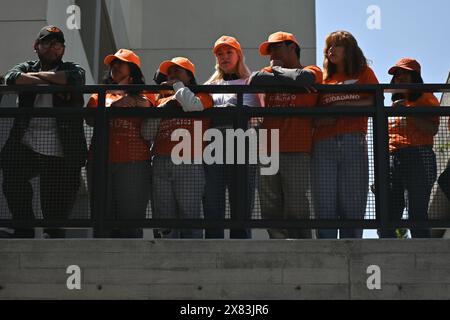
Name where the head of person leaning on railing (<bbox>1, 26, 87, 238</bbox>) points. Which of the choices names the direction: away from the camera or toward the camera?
toward the camera

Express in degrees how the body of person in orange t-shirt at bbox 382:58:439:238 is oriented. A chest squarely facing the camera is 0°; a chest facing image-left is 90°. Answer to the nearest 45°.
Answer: approximately 45°

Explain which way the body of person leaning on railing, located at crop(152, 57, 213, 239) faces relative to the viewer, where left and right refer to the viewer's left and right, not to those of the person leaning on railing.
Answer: facing the viewer and to the left of the viewer

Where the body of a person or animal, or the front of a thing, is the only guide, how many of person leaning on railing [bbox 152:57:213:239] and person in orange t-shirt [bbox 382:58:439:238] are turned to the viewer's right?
0

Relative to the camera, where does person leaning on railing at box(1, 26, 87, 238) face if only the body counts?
toward the camera

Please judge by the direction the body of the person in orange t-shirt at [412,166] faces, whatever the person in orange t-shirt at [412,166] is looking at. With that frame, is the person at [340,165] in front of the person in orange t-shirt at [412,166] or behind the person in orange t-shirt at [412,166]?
in front

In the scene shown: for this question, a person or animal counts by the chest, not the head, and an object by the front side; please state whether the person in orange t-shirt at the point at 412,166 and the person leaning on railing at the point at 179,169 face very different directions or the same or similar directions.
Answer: same or similar directions

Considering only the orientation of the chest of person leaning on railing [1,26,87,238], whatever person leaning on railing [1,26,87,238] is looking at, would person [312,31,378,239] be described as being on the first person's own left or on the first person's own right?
on the first person's own left

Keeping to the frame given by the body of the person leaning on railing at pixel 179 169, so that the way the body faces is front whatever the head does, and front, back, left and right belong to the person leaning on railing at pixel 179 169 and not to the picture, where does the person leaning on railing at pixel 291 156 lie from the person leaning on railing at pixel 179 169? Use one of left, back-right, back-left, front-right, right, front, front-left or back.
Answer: back-left

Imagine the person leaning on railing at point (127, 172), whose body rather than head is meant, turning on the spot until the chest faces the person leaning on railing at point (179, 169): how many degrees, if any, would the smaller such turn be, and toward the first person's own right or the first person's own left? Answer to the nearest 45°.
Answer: approximately 135° to the first person's own left

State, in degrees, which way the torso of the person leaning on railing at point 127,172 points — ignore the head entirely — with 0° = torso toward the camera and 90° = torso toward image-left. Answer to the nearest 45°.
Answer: approximately 45°

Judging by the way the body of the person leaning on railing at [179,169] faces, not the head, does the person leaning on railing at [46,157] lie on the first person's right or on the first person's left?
on the first person's right

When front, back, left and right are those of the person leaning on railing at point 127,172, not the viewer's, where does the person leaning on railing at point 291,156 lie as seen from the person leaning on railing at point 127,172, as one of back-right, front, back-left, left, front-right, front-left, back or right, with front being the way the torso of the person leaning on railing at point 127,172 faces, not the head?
back-left

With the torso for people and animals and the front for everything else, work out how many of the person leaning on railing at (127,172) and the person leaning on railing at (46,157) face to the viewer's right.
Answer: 0

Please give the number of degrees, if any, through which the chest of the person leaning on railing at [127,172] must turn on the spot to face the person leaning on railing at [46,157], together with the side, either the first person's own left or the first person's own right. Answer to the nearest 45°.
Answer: approximately 45° to the first person's own right

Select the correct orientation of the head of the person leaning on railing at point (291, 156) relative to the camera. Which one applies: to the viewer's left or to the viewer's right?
to the viewer's left
